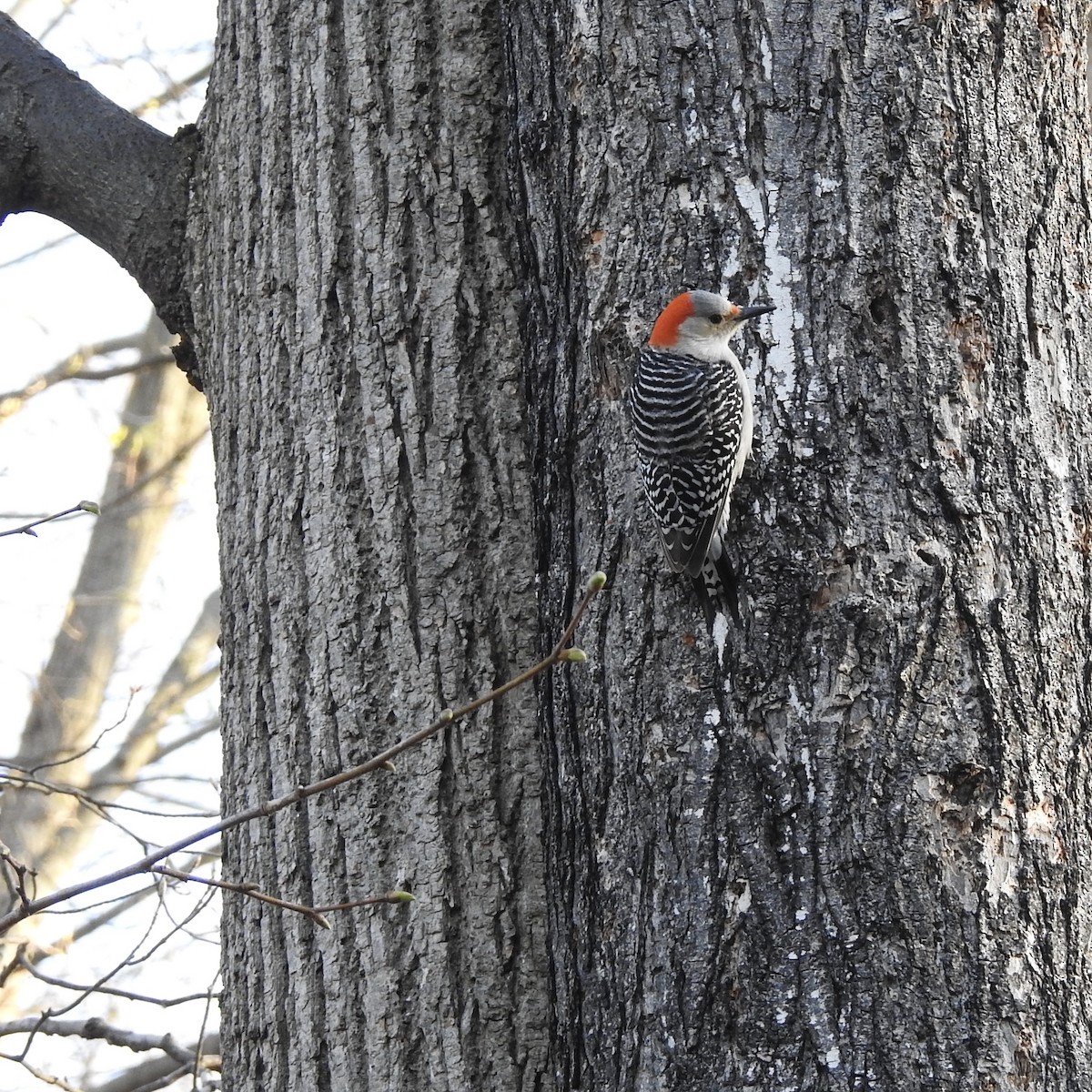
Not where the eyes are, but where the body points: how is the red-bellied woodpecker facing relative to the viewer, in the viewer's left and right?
facing away from the viewer and to the right of the viewer
